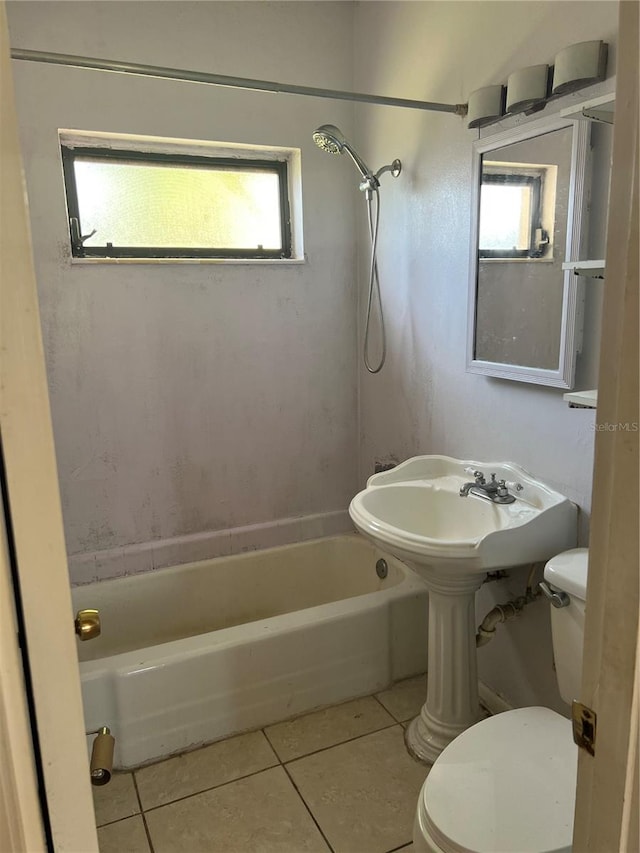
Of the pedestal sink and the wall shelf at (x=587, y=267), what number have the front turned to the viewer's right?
0

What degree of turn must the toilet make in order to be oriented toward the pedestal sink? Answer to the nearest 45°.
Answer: approximately 135° to its right

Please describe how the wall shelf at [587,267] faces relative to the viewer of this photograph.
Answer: facing the viewer and to the left of the viewer

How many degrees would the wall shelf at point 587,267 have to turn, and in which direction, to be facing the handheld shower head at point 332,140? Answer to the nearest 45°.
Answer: approximately 90° to its right
